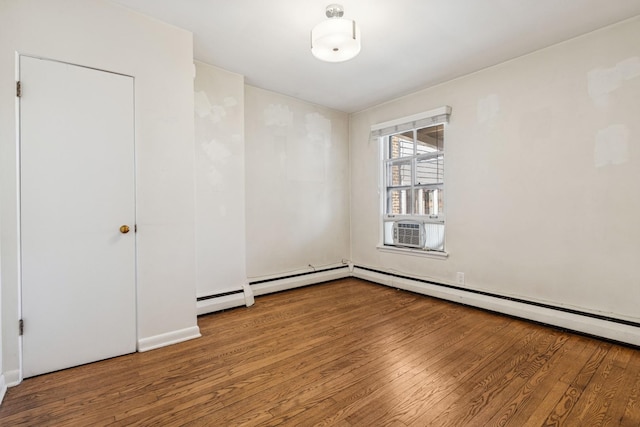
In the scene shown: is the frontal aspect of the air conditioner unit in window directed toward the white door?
yes

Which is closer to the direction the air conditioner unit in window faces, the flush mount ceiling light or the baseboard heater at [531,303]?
the flush mount ceiling light

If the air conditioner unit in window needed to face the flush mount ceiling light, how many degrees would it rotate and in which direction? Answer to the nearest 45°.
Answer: approximately 45° to its left

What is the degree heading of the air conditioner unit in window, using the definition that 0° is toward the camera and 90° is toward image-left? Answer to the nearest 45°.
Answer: approximately 45°

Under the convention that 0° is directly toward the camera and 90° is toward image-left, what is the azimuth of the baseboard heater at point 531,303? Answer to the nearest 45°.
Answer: approximately 45°

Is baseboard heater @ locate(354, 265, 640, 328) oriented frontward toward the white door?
yes
